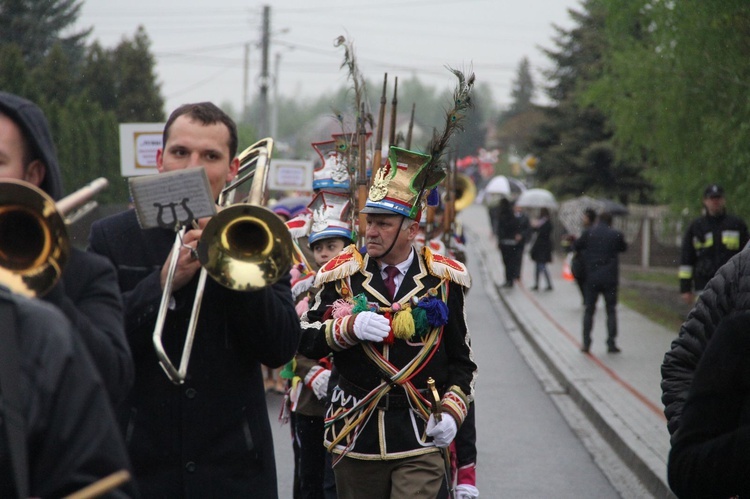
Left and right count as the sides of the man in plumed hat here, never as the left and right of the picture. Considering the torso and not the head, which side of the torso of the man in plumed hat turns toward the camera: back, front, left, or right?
front

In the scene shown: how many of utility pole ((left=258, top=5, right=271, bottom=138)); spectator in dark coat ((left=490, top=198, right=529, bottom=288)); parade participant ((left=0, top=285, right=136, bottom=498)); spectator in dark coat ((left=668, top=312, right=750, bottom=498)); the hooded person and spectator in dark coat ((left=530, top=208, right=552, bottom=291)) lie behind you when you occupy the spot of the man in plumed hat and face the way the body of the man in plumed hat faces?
3

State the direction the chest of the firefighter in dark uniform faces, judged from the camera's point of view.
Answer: toward the camera

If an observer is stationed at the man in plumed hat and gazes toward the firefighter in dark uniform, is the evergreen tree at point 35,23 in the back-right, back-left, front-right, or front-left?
front-left

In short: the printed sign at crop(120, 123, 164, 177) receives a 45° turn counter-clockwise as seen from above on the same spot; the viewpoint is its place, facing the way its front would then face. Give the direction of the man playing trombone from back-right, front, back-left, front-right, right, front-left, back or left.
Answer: front-right

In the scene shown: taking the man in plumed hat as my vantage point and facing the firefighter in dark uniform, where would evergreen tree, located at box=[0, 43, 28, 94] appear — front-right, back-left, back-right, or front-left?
front-left

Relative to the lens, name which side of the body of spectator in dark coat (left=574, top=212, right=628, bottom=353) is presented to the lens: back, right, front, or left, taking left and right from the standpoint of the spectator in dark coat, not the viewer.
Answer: back

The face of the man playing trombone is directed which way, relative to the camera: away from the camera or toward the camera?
toward the camera

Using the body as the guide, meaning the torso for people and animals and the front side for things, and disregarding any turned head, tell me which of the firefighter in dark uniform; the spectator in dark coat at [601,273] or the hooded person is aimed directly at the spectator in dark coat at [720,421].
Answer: the firefighter in dark uniform

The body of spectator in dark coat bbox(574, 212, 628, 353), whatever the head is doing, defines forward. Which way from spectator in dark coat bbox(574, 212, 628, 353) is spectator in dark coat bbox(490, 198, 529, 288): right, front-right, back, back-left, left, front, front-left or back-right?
front

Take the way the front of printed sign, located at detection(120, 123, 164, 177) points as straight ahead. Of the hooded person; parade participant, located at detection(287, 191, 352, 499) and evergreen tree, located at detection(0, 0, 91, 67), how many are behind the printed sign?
1

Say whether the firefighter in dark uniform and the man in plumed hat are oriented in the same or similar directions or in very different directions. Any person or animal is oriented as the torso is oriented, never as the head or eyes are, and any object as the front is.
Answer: same or similar directions

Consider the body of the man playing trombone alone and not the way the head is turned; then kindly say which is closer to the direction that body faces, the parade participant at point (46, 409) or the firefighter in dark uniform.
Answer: the parade participant

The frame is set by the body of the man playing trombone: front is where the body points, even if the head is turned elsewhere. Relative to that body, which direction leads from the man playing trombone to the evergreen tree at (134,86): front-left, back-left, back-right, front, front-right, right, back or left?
back

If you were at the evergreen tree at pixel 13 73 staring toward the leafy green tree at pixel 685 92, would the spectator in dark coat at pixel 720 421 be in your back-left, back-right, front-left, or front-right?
front-right

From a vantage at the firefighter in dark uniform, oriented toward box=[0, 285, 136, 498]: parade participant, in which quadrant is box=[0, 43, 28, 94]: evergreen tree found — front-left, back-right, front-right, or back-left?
back-right
